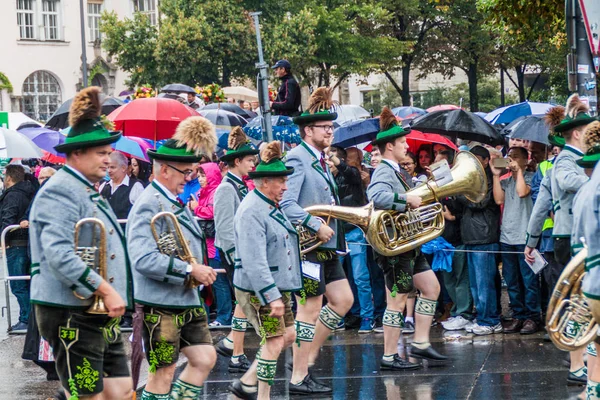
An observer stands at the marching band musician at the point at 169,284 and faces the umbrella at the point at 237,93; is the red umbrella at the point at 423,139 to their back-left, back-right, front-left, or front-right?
front-right

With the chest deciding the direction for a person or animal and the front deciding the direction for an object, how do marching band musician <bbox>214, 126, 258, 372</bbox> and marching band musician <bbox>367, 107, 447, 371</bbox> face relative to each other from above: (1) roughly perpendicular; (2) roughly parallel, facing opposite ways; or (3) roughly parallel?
roughly parallel

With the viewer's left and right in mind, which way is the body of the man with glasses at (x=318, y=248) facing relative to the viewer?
facing the viewer and to the right of the viewer
